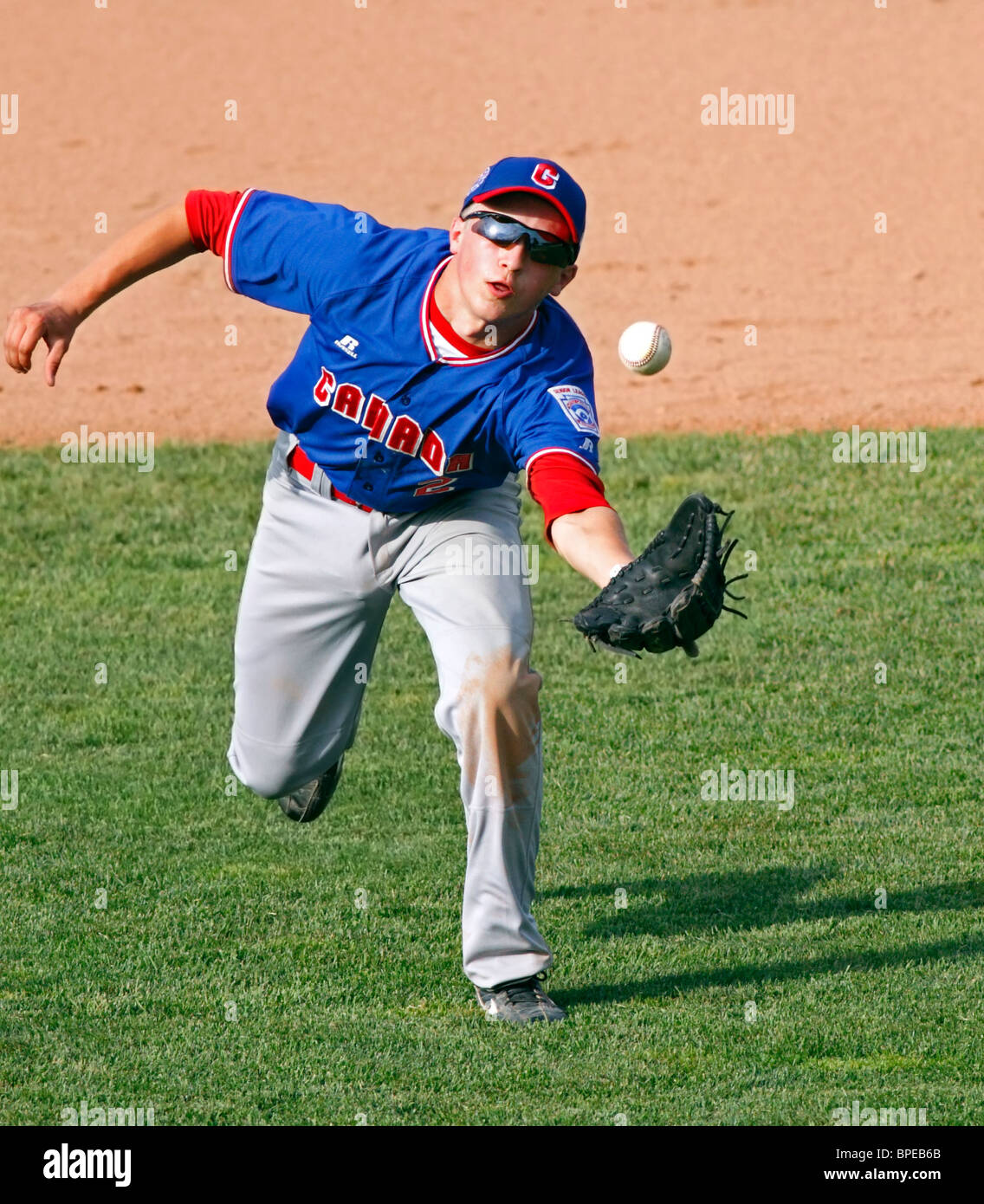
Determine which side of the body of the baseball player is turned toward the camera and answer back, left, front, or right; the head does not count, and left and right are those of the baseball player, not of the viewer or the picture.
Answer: front
